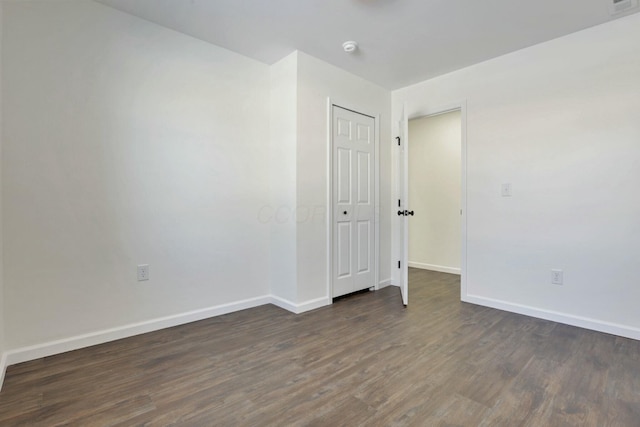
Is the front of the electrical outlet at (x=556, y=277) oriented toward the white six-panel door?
no

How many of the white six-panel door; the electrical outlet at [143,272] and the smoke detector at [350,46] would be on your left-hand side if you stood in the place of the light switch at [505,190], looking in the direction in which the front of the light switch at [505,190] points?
0

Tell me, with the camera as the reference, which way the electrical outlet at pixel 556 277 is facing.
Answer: facing the viewer

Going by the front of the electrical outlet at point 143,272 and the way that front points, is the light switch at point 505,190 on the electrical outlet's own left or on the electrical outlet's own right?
on the electrical outlet's own left

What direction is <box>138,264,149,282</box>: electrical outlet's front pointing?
toward the camera

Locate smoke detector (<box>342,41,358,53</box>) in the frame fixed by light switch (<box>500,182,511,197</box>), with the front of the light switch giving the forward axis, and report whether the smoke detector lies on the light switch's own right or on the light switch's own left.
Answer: on the light switch's own right

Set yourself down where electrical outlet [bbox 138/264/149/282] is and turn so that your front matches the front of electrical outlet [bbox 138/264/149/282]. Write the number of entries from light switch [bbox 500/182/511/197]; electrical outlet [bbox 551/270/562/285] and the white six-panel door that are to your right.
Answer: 0

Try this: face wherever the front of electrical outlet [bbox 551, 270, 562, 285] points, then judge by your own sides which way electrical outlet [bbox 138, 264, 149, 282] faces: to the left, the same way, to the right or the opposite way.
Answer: to the left

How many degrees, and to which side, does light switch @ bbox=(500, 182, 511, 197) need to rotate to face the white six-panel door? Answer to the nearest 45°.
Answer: approximately 90° to its right

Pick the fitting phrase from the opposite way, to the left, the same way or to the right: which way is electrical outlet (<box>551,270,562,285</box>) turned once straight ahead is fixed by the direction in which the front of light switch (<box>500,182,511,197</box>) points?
the same way
